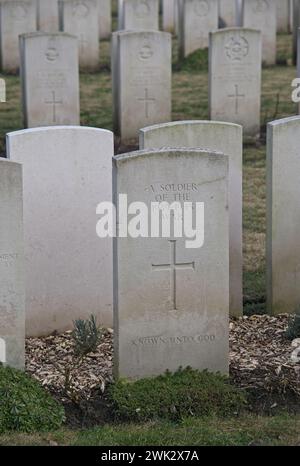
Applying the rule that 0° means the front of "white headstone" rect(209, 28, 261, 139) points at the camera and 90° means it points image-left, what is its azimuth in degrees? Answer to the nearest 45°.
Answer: approximately 0°

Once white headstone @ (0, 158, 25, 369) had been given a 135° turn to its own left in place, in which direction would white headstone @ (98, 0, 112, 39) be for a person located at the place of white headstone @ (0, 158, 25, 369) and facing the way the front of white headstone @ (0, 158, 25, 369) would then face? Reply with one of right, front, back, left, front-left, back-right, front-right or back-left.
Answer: front-left

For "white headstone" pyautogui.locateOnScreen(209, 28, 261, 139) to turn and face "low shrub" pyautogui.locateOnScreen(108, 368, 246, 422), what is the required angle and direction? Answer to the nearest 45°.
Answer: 0° — it already faces it

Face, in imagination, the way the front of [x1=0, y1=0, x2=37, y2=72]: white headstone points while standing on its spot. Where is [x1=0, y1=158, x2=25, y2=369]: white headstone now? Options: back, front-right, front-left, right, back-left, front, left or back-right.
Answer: front

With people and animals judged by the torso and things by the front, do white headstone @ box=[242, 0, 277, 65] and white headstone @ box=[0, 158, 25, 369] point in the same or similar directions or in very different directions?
same or similar directions

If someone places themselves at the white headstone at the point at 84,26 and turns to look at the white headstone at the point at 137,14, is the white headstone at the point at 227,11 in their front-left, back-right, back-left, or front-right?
front-left

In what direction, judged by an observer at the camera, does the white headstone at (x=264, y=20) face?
facing the viewer

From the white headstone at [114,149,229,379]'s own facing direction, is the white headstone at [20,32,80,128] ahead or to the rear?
to the rear

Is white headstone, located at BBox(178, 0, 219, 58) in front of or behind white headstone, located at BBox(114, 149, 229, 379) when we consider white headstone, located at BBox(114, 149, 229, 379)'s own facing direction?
behind

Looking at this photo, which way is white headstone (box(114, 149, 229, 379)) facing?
toward the camera

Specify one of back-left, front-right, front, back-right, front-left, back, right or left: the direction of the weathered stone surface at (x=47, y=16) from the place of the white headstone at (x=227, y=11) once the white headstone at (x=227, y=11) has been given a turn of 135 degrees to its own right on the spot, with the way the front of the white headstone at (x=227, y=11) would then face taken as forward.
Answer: front-left

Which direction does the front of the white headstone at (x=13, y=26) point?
toward the camera

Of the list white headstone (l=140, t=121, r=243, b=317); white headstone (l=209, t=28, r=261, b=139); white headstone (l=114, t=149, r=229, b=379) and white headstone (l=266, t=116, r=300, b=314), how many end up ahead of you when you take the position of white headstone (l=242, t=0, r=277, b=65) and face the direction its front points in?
4
